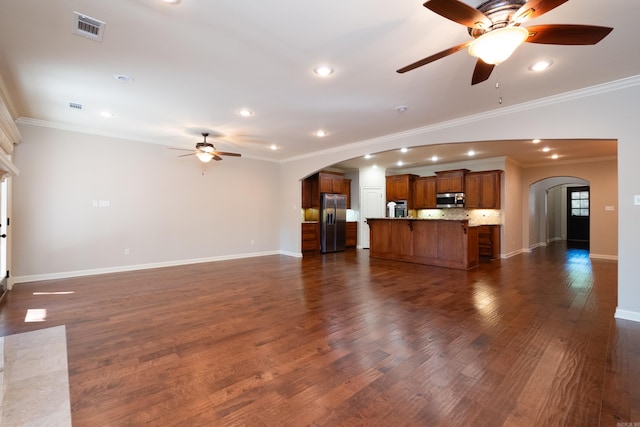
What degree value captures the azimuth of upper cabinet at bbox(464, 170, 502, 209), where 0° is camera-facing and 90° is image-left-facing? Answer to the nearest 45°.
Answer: approximately 0°

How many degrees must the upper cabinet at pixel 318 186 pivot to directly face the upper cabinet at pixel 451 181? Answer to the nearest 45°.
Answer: approximately 45° to its left

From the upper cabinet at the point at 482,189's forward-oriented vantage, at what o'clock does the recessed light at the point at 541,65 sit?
The recessed light is roughly at 12 o'clock from the upper cabinet.

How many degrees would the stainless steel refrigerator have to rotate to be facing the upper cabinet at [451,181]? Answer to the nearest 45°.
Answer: approximately 45° to its left

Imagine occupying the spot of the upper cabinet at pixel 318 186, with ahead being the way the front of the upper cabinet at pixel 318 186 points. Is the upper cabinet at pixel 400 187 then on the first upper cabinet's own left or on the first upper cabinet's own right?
on the first upper cabinet's own left
